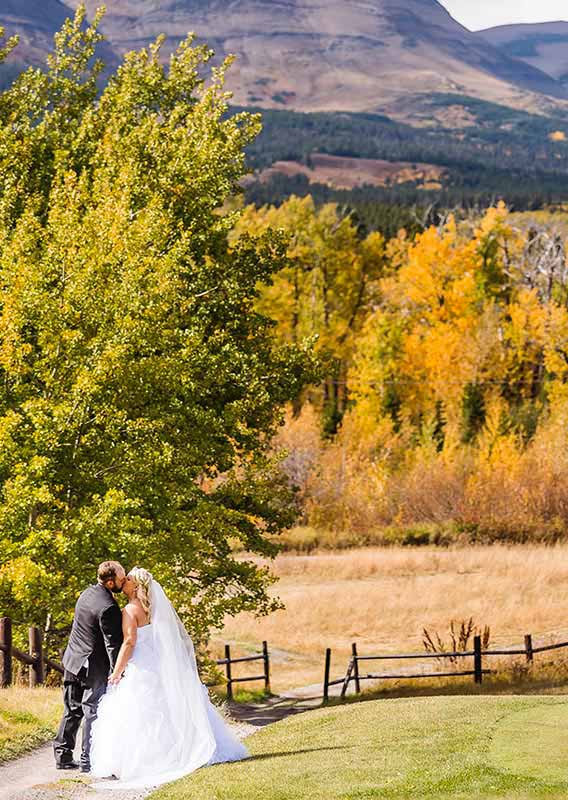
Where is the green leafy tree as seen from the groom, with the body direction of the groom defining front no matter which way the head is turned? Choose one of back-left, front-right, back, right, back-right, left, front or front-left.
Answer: front-left

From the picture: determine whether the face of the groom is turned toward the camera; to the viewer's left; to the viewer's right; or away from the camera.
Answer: to the viewer's right

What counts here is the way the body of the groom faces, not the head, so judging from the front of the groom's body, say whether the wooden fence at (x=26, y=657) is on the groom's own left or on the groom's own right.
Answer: on the groom's own left

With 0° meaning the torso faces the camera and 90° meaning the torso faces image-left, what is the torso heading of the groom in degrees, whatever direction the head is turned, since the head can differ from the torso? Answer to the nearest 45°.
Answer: approximately 225°
